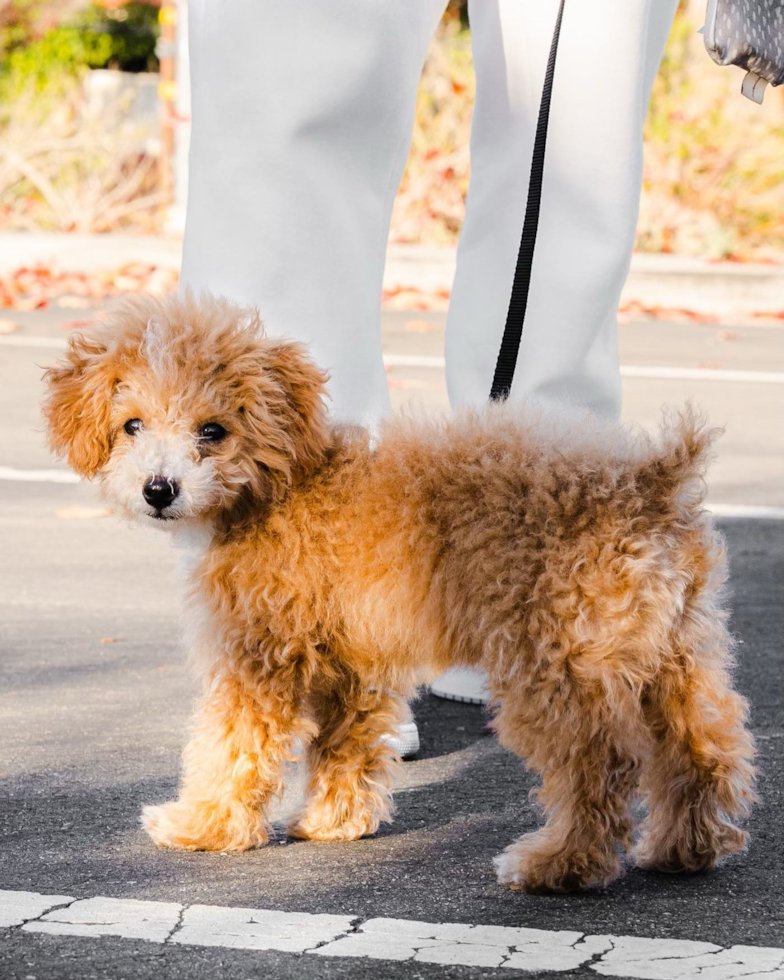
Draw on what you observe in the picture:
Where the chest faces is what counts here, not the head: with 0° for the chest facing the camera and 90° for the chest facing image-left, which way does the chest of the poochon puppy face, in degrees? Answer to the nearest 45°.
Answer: approximately 90°
